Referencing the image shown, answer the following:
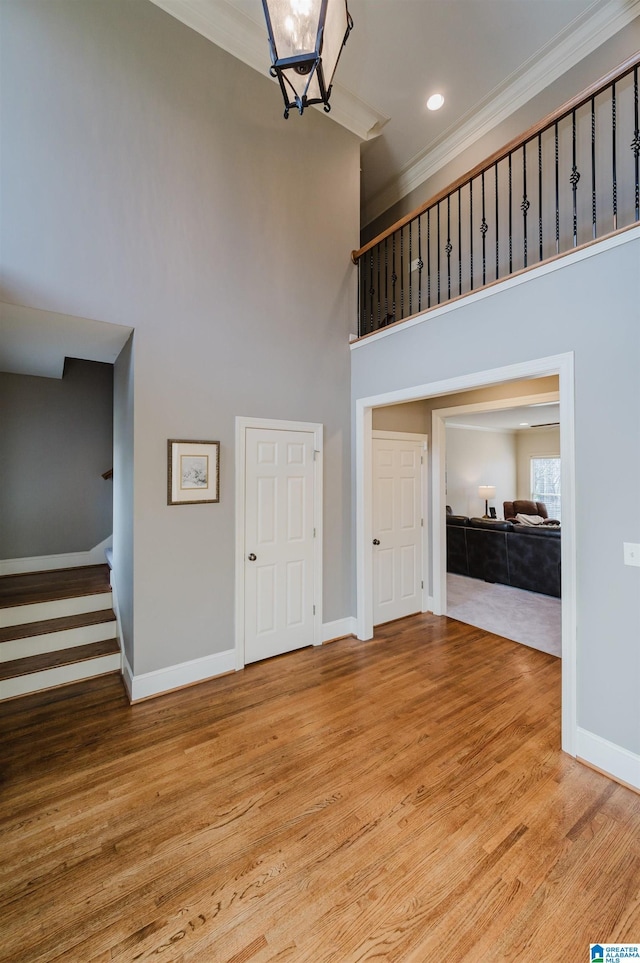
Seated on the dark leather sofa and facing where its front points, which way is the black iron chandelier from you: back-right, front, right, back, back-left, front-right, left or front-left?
back-right

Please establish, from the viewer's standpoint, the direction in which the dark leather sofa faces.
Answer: facing away from the viewer and to the right of the viewer

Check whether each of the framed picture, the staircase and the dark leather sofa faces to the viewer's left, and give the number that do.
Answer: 0

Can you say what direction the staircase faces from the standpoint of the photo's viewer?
facing the viewer and to the right of the viewer

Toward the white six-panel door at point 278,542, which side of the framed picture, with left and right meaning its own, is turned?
left

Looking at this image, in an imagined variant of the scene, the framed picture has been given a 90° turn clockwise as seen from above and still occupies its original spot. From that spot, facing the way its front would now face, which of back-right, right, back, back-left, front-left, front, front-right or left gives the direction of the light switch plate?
left

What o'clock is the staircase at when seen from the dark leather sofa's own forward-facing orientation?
The staircase is roughly at 6 o'clock from the dark leather sofa.

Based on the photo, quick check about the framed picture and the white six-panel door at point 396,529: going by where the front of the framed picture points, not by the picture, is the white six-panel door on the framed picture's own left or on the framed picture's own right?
on the framed picture's own left

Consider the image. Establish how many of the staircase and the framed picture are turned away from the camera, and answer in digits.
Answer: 0

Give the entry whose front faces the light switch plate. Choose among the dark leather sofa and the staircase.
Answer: the staircase
